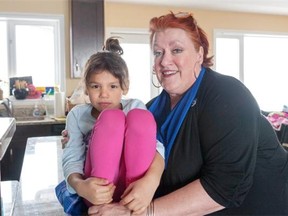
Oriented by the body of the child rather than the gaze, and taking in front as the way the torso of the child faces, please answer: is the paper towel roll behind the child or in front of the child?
behind

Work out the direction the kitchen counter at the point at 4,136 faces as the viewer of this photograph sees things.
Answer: facing to the right of the viewer

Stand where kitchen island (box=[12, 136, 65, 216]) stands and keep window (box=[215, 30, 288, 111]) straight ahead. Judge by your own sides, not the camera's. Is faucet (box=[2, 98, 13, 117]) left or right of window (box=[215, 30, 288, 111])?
left

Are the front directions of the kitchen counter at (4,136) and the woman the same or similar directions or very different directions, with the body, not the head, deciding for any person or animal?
very different directions

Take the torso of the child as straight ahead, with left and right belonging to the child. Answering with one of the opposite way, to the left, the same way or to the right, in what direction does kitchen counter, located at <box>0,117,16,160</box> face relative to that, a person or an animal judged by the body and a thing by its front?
to the left

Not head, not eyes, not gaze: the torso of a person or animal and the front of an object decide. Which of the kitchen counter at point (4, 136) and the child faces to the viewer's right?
the kitchen counter

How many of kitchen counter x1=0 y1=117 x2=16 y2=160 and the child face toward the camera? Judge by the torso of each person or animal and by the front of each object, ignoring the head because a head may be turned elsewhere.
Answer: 1

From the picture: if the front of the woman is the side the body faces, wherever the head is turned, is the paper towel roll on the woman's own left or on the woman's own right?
on the woman's own right

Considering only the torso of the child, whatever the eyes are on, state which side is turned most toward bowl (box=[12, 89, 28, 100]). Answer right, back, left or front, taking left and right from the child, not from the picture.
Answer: back

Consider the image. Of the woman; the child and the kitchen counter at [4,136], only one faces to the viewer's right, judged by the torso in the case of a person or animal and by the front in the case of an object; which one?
the kitchen counter

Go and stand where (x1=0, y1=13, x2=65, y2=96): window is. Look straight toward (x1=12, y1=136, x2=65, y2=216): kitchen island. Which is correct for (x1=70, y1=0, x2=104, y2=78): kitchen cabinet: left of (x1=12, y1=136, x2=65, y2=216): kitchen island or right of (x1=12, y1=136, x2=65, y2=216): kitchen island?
left

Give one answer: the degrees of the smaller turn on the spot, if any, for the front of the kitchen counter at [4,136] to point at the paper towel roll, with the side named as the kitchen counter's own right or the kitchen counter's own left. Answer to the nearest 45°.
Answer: approximately 90° to the kitchen counter's own left

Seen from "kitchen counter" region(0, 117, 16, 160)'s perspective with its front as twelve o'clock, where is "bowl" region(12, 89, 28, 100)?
The bowl is roughly at 9 o'clock from the kitchen counter.
